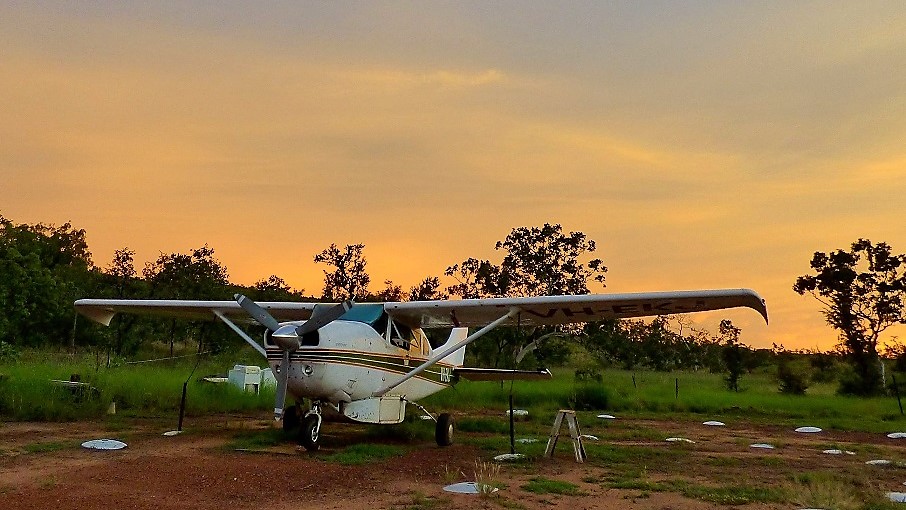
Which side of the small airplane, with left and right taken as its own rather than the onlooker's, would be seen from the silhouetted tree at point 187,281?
right

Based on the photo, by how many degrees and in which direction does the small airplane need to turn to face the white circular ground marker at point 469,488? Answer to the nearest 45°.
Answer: approximately 45° to its left

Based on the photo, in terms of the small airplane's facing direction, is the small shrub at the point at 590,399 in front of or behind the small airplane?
behind

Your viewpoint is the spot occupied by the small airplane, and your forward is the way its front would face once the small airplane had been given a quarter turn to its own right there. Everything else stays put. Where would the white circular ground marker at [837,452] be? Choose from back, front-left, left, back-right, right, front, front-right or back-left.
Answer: back-right

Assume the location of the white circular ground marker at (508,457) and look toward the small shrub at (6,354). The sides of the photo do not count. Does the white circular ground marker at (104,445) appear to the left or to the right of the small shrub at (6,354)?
left

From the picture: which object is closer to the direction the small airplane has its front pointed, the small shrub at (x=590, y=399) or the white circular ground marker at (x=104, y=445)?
the white circular ground marker

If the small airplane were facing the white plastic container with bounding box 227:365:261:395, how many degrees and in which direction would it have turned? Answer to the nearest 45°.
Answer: approximately 90° to its right

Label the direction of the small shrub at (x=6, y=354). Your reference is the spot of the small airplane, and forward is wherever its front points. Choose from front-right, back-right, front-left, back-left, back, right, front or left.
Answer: right

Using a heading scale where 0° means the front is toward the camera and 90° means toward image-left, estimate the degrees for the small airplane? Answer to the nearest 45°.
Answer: approximately 45°

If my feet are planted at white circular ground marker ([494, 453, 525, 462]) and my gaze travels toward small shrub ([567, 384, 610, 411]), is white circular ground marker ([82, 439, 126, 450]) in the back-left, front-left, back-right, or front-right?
back-left

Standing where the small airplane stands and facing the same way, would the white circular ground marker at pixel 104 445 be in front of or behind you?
in front
